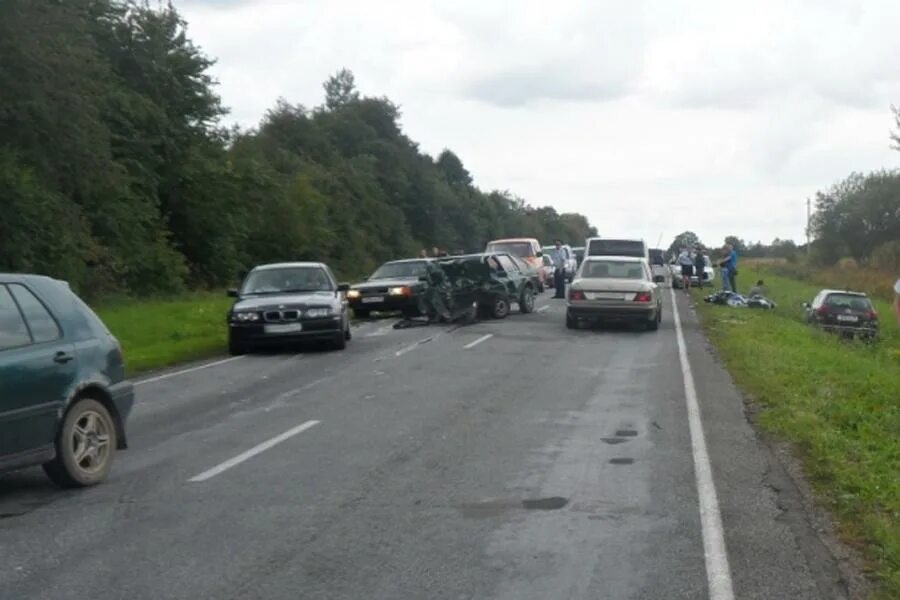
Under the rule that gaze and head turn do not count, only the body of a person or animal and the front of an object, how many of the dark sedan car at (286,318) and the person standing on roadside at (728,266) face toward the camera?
1

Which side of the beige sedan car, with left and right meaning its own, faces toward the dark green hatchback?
back

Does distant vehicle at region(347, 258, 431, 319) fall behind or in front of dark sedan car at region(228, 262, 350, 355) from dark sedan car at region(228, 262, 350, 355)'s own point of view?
behind

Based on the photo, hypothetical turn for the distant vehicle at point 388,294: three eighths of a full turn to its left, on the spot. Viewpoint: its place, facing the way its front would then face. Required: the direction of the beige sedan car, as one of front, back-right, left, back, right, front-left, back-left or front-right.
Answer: front-right

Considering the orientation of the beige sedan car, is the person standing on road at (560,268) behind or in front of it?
in front

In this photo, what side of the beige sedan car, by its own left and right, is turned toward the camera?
back

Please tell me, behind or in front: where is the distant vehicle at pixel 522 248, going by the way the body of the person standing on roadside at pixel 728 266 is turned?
in front

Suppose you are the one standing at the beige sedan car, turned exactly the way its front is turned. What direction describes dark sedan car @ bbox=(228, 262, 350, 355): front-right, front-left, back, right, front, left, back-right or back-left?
back-left

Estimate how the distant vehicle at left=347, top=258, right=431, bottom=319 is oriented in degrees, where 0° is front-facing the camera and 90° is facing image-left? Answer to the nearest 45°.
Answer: approximately 45°
